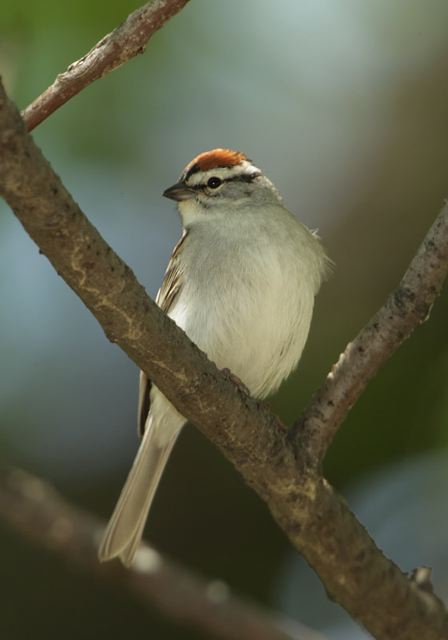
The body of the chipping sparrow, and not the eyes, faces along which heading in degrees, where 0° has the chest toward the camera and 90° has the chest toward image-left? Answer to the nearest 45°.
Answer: approximately 315°
